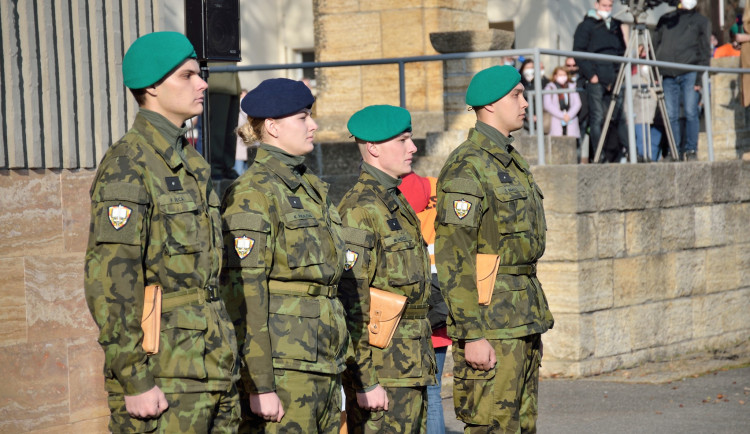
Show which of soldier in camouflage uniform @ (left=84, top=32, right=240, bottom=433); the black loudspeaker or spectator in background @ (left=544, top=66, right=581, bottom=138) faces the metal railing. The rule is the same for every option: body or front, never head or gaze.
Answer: the spectator in background

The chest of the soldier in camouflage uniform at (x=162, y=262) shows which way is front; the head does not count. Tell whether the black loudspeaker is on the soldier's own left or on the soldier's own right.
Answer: on the soldier's own left

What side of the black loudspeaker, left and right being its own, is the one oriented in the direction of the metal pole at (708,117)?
left

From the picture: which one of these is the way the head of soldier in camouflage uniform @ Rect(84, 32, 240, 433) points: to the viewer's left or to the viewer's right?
to the viewer's right

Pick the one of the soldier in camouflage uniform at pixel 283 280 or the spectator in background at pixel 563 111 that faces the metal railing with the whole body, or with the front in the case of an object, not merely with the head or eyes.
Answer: the spectator in background

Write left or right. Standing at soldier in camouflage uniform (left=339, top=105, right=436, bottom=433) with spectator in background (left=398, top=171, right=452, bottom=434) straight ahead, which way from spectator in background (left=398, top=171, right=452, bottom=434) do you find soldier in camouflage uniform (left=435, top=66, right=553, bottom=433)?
right

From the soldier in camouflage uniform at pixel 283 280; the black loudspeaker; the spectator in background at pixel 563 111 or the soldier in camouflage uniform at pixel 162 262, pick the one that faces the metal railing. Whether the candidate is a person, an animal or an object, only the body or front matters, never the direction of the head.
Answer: the spectator in background

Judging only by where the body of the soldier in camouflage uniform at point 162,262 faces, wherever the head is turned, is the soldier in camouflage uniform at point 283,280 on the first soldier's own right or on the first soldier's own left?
on the first soldier's own left
